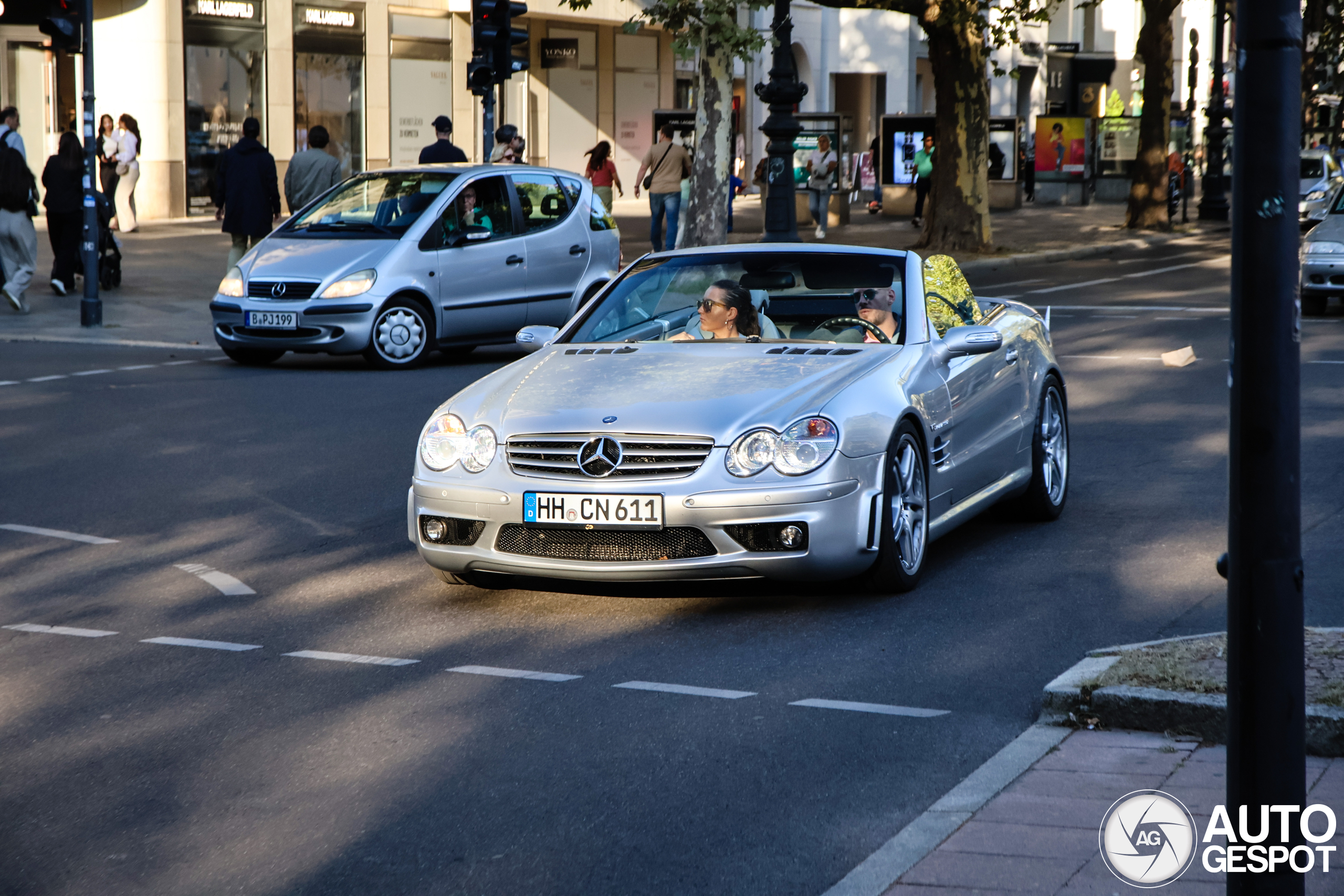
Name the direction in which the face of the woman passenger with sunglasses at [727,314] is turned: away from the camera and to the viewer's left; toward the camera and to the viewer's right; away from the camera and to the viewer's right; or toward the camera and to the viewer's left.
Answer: toward the camera and to the viewer's left

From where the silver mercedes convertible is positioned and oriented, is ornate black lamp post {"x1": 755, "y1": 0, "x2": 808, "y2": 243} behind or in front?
behind

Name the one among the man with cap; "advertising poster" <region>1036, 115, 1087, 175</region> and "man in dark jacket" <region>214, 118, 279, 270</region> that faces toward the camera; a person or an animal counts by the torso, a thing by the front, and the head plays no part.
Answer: the advertising poster

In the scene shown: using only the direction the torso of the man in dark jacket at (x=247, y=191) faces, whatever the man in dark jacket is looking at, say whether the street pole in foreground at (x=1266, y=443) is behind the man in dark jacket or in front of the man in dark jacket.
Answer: behind

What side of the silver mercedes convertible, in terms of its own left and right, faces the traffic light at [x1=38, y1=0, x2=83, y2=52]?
right

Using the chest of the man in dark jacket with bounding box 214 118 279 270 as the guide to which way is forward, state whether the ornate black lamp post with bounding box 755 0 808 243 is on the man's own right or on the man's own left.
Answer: on the man's own right

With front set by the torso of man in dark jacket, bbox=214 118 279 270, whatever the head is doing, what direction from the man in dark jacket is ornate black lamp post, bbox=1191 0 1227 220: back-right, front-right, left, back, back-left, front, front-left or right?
front-right

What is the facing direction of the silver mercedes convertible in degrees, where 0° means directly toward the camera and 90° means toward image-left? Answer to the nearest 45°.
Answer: approximately 45°

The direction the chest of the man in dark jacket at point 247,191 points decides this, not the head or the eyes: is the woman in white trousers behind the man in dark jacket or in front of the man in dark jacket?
in front
